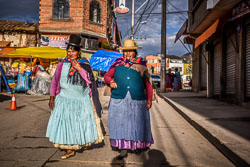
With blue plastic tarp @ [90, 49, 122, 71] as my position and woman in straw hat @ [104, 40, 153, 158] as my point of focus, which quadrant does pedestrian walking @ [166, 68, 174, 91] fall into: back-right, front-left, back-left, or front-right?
back-left

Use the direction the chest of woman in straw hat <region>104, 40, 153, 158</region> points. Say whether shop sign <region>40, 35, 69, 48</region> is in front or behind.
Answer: behind

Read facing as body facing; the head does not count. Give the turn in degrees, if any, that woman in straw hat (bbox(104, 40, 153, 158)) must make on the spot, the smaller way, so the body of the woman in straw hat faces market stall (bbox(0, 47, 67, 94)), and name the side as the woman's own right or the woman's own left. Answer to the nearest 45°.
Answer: approximately 135° to the woman's own right

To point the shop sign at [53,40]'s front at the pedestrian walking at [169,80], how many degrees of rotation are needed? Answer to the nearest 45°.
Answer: approximately 45° to its left

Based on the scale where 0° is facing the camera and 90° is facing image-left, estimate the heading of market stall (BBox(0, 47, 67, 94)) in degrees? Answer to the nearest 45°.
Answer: approximately 0°

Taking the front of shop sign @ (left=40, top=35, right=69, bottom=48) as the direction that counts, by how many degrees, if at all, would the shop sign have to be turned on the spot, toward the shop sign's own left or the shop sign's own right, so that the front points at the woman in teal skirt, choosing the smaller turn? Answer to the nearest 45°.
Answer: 0° — it already faces them

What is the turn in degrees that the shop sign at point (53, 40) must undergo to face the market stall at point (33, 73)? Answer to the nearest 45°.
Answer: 0° — it already faces it

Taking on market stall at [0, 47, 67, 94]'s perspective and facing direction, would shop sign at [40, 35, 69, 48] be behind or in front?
behind

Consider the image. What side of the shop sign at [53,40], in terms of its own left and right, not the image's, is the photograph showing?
front

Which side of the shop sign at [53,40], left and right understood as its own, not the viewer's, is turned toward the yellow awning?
front

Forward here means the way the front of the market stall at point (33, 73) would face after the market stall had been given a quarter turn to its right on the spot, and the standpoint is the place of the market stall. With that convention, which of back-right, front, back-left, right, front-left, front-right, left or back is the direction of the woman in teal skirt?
left

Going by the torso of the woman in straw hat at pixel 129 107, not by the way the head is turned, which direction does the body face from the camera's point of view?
toward the camera
